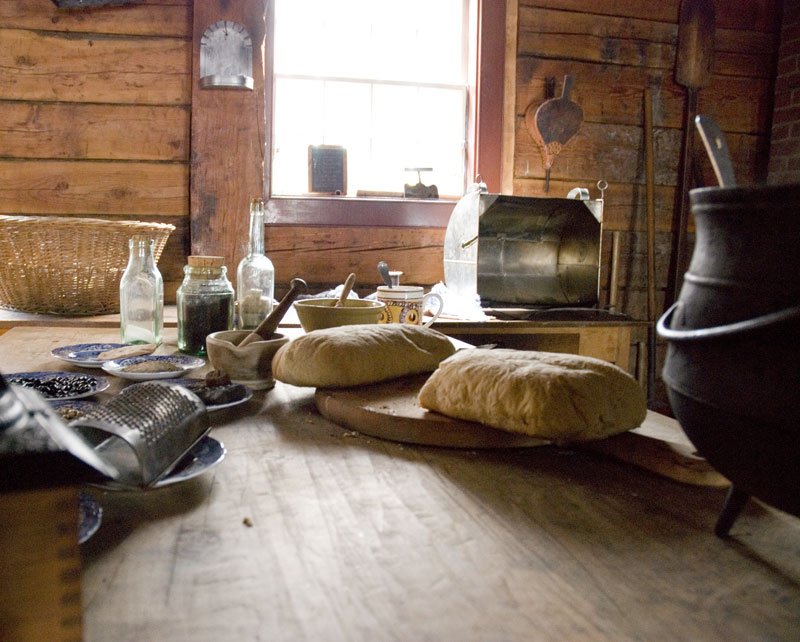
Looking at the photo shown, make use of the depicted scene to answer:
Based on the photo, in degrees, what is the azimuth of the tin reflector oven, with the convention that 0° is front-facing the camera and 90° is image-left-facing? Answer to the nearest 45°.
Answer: approximately 315°

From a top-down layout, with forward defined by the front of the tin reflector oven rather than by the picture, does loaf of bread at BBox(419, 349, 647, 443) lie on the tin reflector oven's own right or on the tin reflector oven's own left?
on the tin reflector oven's own right

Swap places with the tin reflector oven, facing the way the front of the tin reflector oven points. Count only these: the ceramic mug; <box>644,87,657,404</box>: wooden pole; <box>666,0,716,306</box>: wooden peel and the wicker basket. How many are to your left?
2

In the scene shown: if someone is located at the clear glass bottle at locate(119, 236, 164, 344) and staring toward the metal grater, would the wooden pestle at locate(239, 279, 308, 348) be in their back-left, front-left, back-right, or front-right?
front-left

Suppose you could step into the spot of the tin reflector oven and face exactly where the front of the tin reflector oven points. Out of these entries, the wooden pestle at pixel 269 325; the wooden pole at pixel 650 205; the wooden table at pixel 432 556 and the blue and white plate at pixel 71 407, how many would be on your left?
1

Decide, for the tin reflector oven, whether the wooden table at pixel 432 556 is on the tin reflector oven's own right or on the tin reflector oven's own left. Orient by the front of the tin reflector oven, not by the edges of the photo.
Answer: on the tin reflector oven's own right
